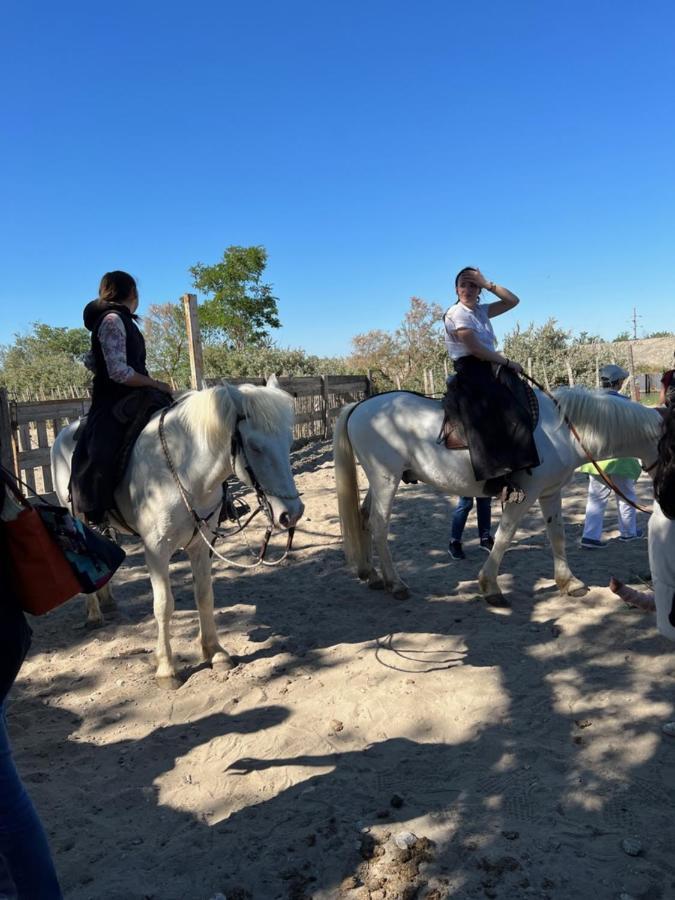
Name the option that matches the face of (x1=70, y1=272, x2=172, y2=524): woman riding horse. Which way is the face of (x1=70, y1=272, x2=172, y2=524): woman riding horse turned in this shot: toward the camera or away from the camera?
away from the camera

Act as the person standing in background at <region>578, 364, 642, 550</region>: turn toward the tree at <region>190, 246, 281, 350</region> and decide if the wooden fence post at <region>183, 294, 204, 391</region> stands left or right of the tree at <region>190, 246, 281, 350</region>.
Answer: left

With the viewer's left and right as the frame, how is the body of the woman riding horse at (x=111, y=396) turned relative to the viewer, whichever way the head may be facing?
facing to the right of the viewer

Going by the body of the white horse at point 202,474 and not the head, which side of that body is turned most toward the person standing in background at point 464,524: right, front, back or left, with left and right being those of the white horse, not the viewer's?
left

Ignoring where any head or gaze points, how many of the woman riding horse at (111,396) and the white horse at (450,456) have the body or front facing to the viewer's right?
2

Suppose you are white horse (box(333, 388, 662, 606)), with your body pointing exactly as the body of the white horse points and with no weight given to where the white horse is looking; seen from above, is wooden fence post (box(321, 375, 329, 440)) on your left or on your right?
on your left

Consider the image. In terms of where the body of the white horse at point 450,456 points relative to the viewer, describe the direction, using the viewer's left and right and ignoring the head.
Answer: facing to the right of the viewer
